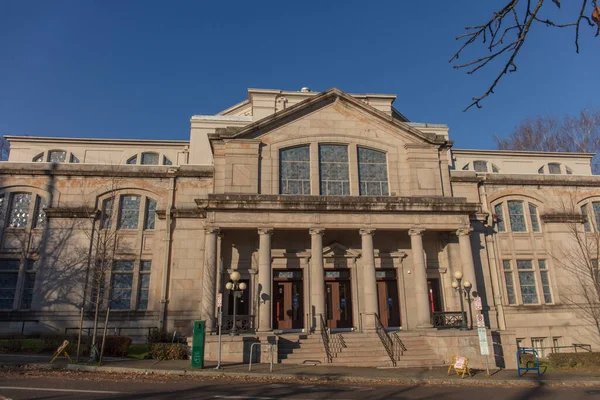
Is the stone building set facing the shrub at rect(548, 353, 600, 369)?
no

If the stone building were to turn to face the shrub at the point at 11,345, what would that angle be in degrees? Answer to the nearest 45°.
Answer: approximately 90° to its right

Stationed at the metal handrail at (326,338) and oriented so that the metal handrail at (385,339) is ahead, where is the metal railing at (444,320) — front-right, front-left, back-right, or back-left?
front-left

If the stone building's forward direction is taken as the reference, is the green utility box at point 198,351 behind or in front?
in front

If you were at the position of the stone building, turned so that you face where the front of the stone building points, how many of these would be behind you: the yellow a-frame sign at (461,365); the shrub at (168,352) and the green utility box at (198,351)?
0

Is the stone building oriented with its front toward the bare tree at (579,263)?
no

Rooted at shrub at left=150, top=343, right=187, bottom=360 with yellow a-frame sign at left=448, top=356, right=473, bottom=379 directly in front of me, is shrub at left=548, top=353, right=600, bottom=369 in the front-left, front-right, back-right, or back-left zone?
front-left

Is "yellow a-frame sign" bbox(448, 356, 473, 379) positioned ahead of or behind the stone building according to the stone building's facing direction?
ahead

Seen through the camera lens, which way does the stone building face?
facing the viewer
